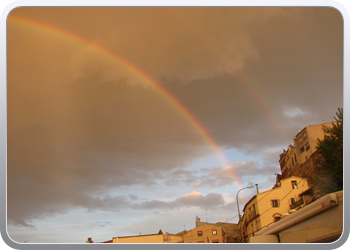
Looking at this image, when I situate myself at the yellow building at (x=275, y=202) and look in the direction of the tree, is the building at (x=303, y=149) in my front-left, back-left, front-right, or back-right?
front-left

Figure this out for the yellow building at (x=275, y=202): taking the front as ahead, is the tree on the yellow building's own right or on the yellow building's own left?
on the yellow building's own left

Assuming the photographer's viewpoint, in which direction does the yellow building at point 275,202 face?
facing the viewer and to the left of the viewer

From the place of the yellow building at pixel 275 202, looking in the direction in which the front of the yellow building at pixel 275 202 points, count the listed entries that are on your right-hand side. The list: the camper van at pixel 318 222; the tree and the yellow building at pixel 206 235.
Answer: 1

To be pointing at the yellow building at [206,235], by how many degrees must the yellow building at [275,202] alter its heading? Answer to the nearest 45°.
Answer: approximately 90° to its right
